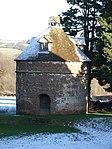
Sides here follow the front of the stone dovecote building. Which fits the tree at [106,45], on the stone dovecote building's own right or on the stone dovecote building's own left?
on the stone dovecote building's own left

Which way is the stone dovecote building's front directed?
toward the camera

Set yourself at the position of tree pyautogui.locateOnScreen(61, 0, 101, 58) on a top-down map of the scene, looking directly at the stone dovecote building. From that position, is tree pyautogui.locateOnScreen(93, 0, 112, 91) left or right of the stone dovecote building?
left

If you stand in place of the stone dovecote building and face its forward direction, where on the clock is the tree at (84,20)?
The tree is roughly at 7 o'clock from the stone dovecote building.
